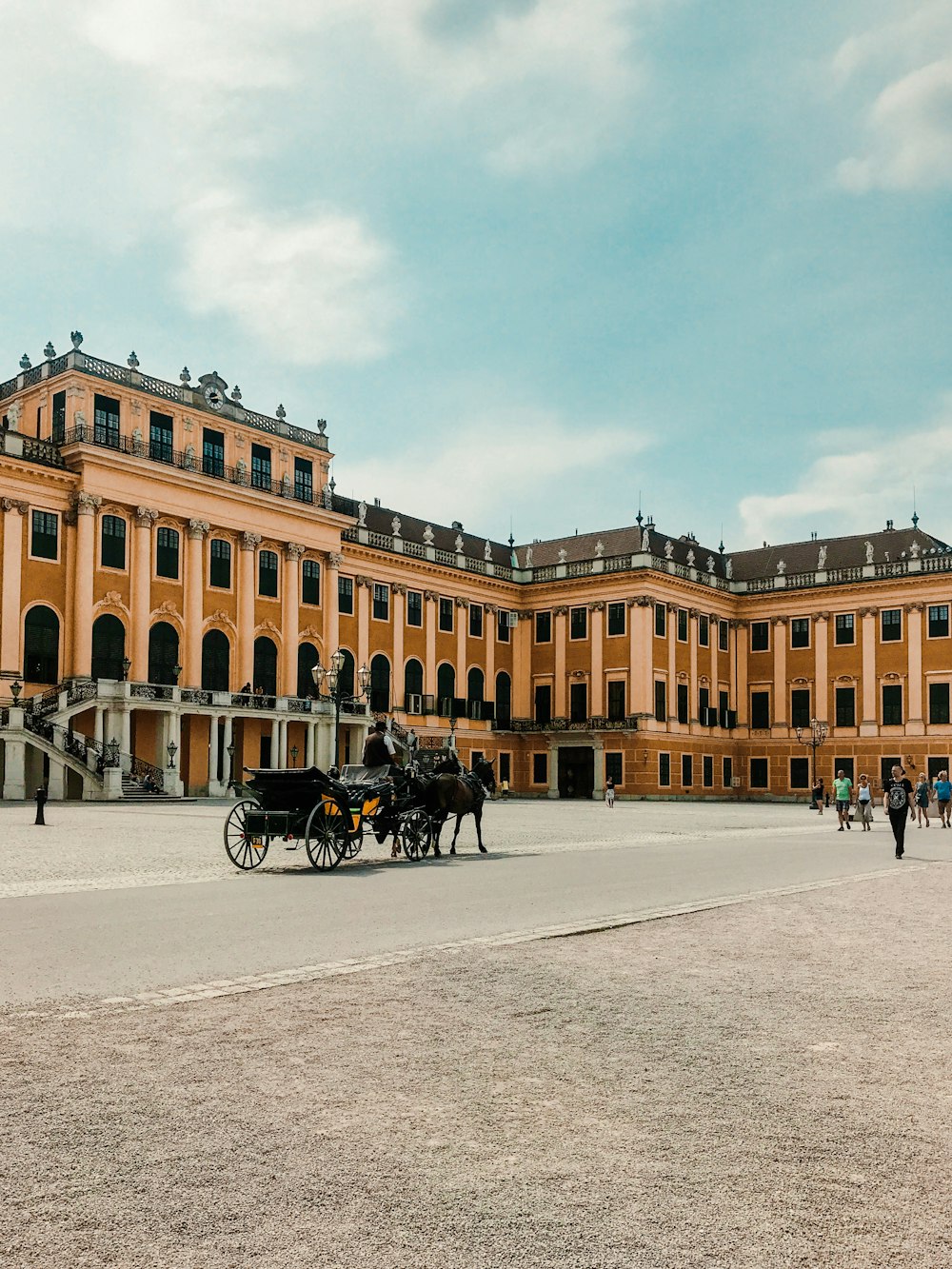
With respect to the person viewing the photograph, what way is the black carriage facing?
facing away from the viewer and to the right of the viewer

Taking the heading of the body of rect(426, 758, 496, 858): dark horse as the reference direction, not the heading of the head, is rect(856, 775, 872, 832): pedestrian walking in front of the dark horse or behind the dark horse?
in front

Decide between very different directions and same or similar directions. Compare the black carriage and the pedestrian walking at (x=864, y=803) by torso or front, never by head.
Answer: very different directions

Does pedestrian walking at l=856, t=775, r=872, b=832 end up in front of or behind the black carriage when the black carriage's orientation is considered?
in front

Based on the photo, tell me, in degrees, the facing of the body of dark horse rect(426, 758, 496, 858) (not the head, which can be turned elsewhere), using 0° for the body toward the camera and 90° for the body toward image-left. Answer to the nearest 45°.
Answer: approximately 225°

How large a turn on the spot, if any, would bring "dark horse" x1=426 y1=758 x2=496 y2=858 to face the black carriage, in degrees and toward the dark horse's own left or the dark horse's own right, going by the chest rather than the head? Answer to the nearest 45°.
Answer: approximately 180°

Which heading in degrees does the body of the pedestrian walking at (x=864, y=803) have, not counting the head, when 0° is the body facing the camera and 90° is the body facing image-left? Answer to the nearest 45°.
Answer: approximately 0°
